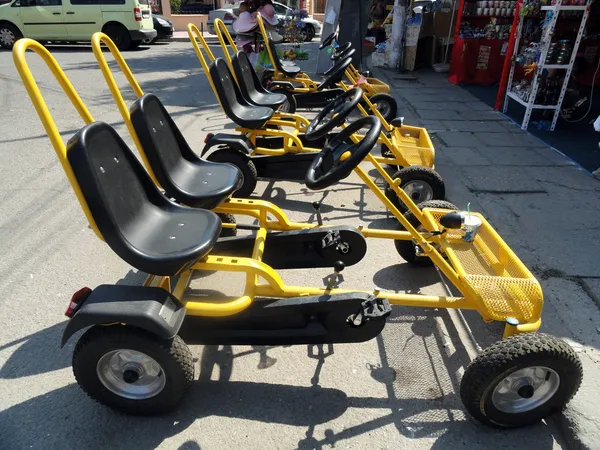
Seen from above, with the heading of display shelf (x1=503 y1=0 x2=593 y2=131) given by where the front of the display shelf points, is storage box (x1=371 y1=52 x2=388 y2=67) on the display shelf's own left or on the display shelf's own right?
on the display shelf's own right

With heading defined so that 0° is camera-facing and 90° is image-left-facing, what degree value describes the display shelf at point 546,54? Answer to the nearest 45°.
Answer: approximately 45°

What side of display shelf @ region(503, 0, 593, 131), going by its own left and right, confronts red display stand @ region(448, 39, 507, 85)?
right

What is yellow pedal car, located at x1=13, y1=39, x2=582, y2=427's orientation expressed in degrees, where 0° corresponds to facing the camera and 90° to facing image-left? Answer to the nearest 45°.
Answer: approximately 270°

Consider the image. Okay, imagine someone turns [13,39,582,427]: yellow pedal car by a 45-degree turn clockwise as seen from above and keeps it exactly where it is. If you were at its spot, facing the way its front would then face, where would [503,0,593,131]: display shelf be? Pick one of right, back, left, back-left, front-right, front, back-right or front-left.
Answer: left

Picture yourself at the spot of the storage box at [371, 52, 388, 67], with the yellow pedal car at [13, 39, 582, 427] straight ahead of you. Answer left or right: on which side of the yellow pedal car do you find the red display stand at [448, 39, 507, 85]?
left

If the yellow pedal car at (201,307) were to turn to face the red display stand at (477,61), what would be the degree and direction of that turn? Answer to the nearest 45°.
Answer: approximately 45° to its left

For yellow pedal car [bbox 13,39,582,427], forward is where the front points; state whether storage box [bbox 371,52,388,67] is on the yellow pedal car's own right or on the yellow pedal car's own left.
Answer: on the yellow pedal car's own left
